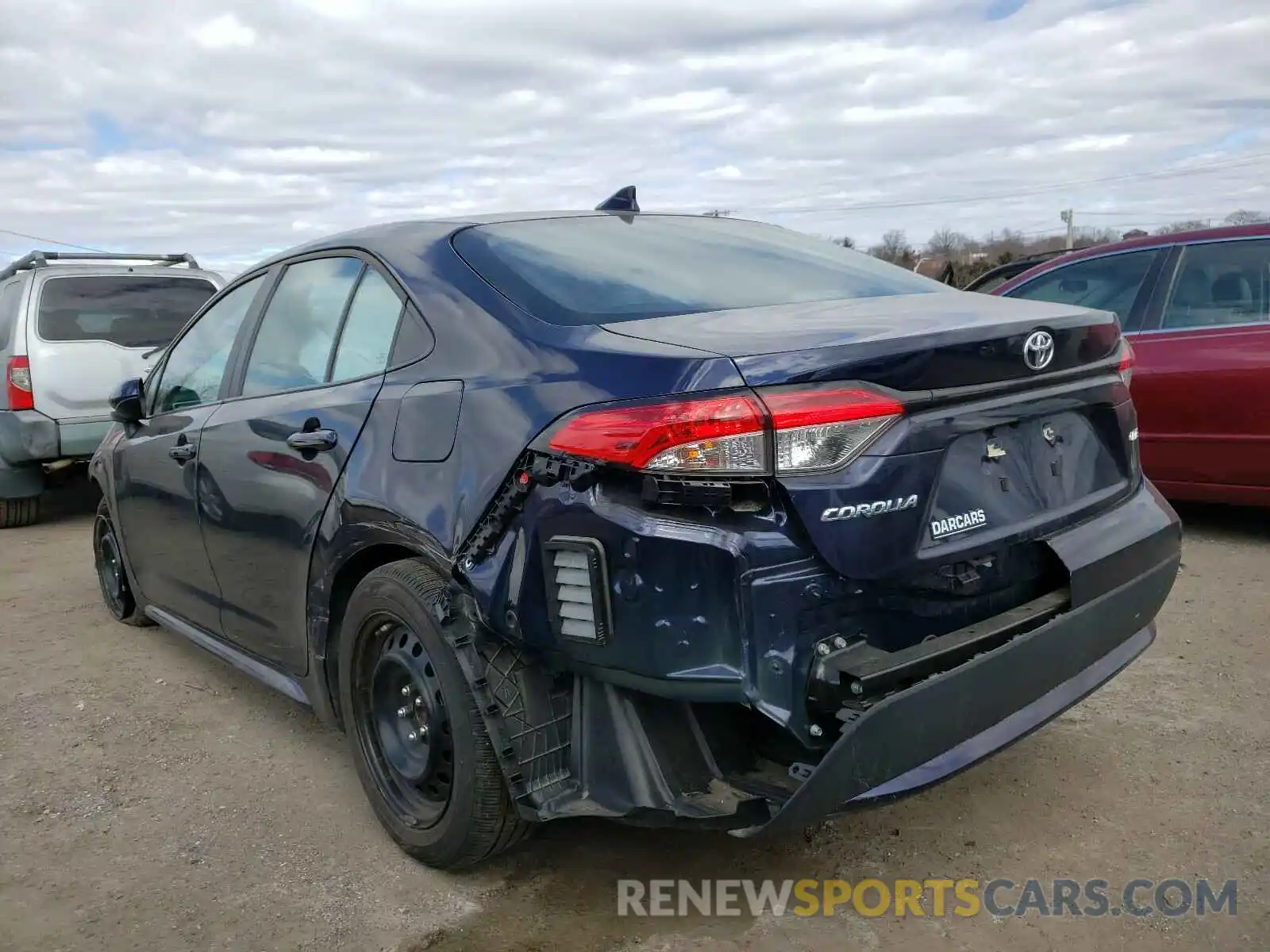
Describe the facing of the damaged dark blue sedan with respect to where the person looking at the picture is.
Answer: facing away from the viewer and to the left of the viewer

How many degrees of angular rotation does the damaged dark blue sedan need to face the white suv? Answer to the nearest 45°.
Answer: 0° — it already faces it
